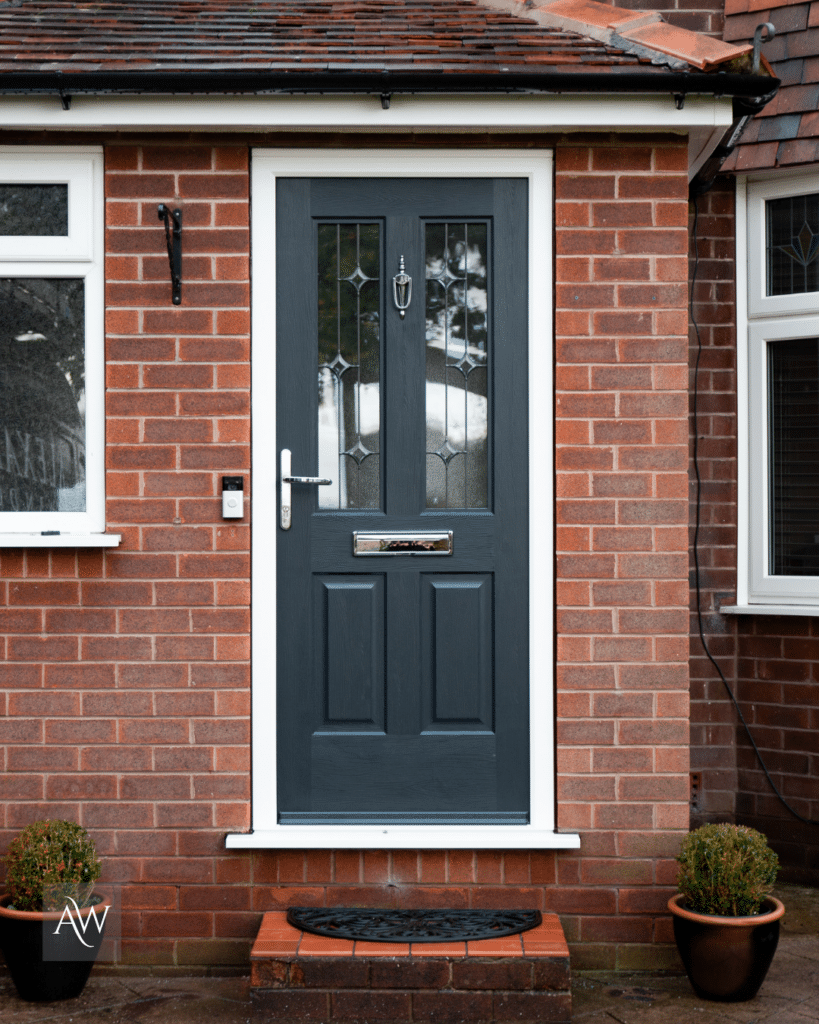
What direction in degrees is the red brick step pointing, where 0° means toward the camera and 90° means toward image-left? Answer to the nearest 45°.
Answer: approximately 0°

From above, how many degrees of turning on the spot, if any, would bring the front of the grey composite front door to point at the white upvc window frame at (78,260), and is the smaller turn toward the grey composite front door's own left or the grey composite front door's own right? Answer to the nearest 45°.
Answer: approximately 90° to the grey composite front door's own right

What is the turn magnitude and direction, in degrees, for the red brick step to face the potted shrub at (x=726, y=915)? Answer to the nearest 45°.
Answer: approximately 90° to its left

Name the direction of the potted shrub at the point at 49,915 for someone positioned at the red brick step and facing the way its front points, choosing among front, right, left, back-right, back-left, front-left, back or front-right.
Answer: right

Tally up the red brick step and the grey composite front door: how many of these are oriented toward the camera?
2
